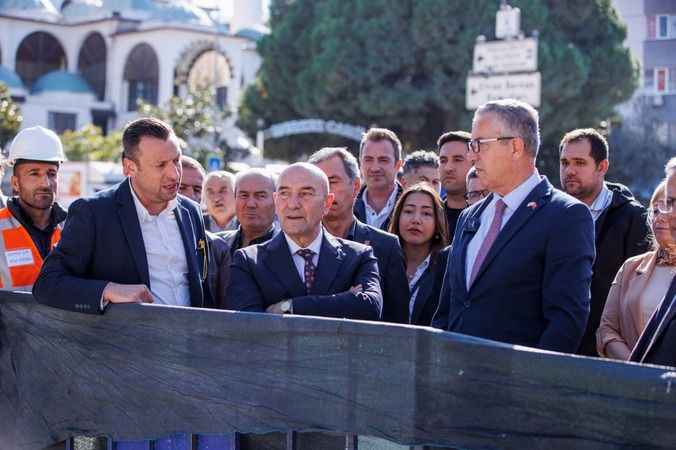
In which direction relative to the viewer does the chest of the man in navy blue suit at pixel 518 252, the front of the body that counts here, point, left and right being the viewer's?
facing the viewer and to the left of the viewer

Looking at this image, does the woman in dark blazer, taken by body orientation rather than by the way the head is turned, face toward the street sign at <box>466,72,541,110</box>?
no

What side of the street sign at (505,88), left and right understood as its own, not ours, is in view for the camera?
front

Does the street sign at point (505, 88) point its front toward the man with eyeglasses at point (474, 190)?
yes

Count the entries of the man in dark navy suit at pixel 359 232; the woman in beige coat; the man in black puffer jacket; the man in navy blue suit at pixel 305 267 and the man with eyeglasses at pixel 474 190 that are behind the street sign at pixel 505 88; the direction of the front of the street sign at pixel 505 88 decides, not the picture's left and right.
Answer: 0

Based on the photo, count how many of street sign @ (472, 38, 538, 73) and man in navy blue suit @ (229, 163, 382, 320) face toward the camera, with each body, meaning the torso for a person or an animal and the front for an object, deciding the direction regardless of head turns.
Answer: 2

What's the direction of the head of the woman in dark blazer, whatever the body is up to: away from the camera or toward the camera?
toward the camera

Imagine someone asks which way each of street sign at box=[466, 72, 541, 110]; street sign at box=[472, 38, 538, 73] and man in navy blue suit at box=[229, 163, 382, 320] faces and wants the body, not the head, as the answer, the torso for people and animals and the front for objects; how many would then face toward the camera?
3

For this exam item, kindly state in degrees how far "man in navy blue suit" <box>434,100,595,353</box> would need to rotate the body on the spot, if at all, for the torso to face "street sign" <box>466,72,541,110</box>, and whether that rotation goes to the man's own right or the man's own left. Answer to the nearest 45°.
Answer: approximately 135° to the man's own right

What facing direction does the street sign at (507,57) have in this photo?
toward the camera

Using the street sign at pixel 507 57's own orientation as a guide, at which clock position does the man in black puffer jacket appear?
The man in black puffer jacket is roughly at 12 o'clock from the street sign.

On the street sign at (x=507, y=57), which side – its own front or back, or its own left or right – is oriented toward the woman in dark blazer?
front

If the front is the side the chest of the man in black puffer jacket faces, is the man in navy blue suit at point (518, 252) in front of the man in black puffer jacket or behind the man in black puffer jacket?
in front

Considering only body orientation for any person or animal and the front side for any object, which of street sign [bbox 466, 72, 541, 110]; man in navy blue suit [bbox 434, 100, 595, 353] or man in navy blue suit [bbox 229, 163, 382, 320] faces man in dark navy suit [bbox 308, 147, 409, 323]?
the street sign

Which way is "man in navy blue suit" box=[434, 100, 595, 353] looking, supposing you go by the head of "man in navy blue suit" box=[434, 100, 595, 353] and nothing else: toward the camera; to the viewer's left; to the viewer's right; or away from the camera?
to the viewer's left

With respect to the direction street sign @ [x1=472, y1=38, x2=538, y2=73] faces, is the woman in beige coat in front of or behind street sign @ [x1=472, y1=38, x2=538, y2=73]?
in front

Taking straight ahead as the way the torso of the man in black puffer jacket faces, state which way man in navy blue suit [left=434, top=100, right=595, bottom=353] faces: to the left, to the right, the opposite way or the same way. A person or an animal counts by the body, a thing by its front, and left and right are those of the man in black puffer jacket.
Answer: the same way
